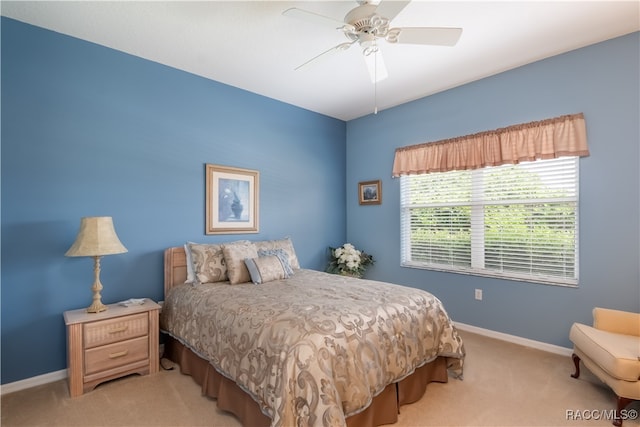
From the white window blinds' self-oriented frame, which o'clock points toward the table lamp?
The table lamp is roughly at 12 o'clock from the white window blinds.

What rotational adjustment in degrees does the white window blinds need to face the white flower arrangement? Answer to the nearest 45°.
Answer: approximately 45° to its right

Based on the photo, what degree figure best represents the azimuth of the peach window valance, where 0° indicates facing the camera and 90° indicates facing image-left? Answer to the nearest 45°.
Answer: approximately 45°

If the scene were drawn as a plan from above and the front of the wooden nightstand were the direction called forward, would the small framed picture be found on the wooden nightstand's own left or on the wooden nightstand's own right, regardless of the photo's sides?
on the wooden nightstand's own left

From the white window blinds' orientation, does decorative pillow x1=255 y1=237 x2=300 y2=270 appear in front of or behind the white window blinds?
in front

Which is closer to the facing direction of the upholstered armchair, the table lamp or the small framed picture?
the table lamp

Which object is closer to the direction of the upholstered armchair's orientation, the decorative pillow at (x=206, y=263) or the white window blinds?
the decorative pillow

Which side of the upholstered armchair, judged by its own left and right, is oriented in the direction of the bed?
front

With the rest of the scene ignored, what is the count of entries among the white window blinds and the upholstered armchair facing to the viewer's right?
0

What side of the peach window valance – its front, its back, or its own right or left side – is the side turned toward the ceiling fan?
front

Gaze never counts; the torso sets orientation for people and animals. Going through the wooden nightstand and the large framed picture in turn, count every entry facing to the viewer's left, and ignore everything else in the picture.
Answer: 0

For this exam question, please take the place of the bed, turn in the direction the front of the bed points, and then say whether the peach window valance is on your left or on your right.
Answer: on your left
